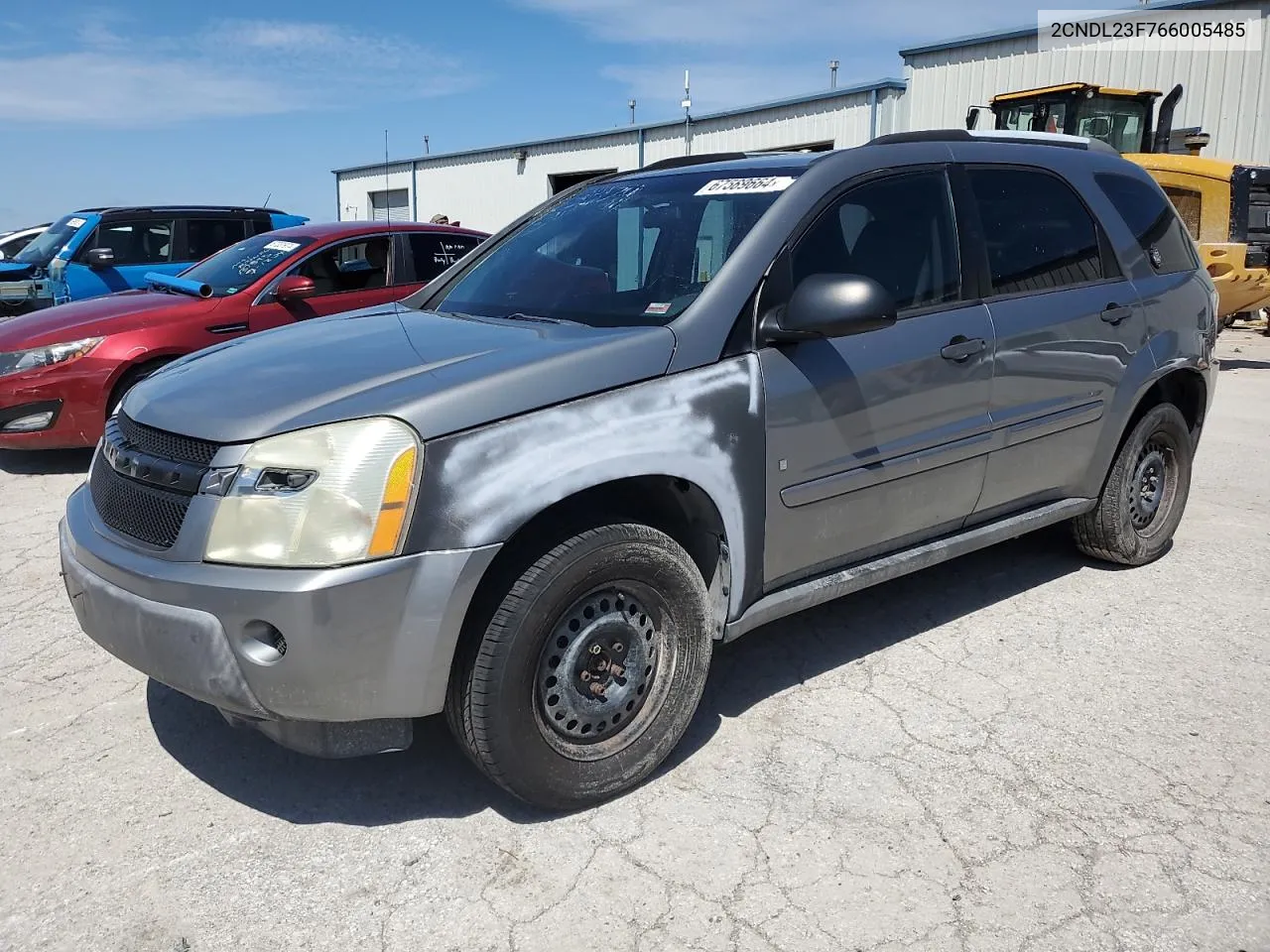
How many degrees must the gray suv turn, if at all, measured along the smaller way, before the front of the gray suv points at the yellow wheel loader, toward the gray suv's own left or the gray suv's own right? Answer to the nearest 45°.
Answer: approximately 180°

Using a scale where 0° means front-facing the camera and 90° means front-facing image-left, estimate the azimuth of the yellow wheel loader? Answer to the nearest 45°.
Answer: approximately 135°

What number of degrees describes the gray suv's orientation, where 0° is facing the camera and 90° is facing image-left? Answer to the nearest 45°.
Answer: approximately 45°
